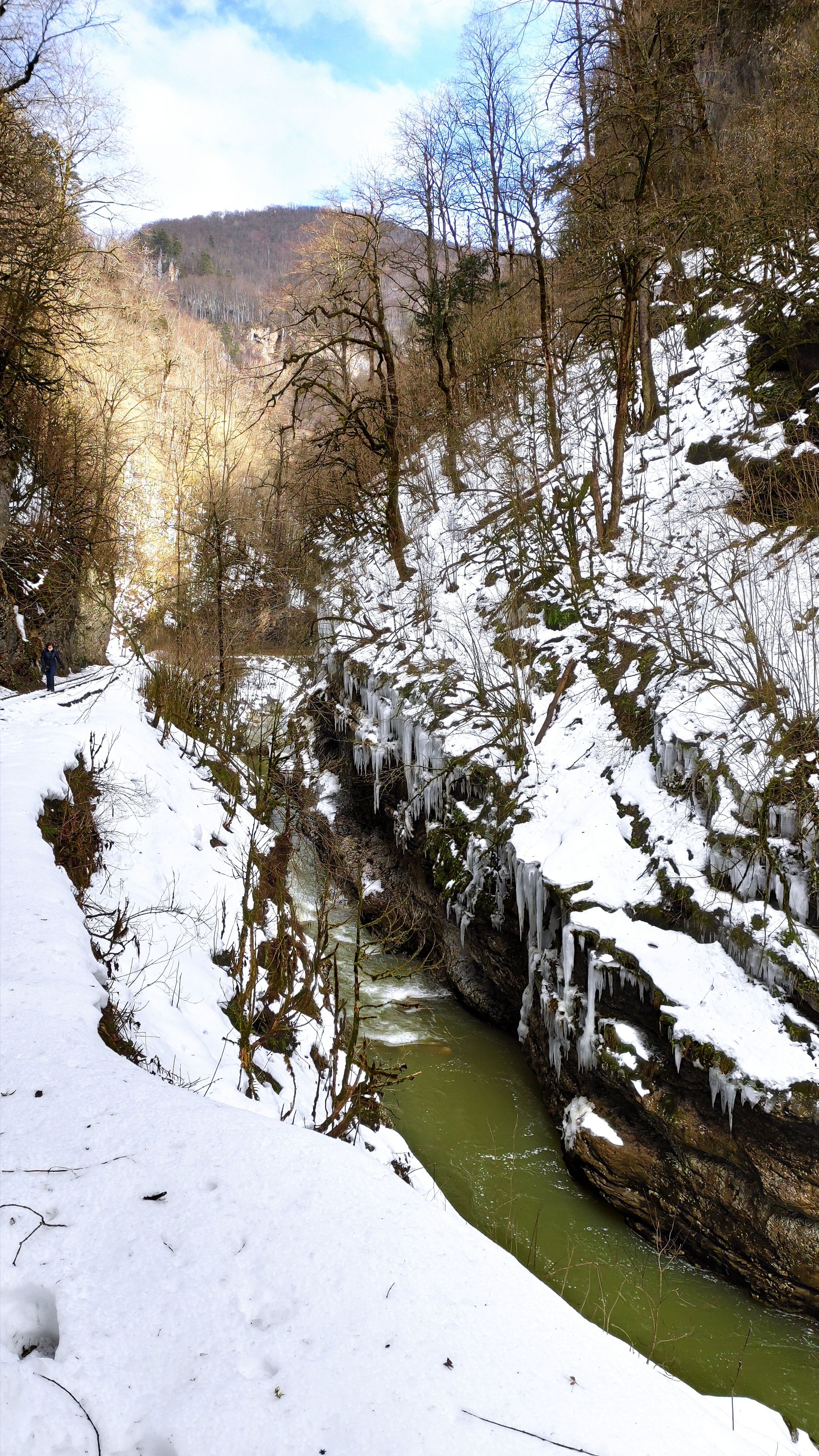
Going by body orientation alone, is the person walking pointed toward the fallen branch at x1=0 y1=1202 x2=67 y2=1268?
yes

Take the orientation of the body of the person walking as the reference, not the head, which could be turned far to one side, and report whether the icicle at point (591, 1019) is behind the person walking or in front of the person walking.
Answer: in front

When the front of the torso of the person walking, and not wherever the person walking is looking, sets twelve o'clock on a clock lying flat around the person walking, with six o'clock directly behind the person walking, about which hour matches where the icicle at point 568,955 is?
The icicle is roughly at 11 o'clock from the person walking.

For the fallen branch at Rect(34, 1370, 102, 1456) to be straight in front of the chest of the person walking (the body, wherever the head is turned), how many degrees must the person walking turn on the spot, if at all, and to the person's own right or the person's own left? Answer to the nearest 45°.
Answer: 0° — they already face it

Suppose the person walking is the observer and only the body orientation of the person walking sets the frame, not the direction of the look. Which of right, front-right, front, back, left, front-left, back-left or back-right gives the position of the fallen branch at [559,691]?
front-left

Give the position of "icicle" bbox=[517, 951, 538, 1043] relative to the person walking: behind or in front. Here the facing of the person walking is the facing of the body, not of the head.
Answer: in front

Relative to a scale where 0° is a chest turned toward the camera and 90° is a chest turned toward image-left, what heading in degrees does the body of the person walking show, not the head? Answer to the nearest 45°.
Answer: approximately 0°

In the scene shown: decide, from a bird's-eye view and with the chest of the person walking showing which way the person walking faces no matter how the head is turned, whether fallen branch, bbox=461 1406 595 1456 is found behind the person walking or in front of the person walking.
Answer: in front
